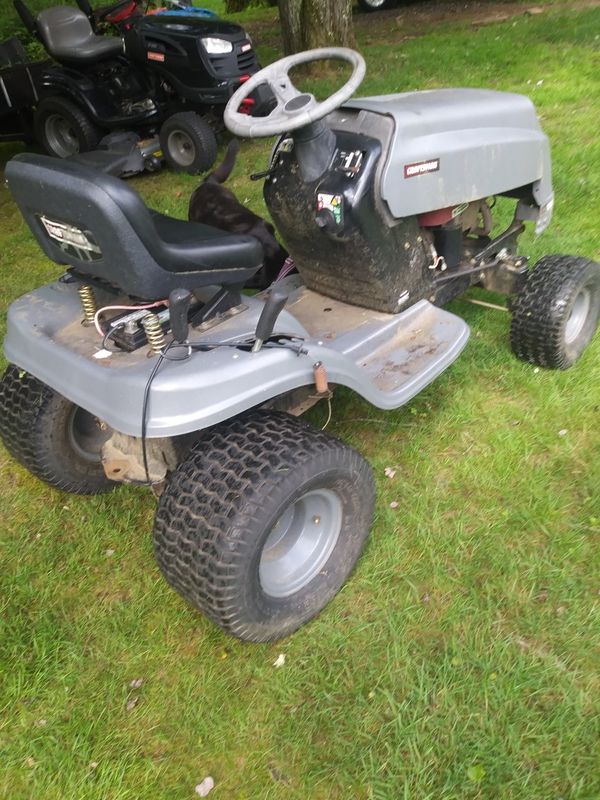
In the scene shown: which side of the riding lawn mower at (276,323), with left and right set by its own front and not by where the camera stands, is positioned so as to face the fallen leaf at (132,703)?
back

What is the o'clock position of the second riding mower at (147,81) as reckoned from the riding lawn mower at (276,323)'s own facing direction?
The second riding mower is roughly at 10 o'clock from the riding lawn mower.

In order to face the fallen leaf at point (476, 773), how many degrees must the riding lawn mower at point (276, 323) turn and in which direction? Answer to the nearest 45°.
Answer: approximately 135° to its right

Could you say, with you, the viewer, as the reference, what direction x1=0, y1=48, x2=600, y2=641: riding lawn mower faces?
facing away from the viewer and to the right of the viewer

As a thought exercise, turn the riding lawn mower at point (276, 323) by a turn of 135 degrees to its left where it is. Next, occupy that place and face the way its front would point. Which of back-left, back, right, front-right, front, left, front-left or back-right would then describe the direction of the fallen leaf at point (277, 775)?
left

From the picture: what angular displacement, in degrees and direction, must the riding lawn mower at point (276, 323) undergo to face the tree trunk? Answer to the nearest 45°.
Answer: approximately 45° to its left

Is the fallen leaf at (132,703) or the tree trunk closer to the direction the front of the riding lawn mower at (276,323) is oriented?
the tree trunk
